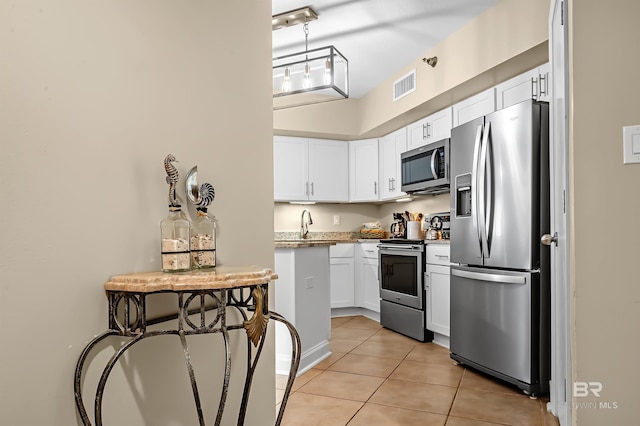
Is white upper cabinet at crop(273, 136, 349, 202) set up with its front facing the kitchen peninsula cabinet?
yes

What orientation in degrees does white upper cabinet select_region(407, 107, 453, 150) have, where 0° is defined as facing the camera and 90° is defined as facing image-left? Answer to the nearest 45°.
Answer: approximately 45°

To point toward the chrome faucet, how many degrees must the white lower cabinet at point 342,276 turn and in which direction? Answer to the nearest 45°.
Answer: approximately 135° to its right

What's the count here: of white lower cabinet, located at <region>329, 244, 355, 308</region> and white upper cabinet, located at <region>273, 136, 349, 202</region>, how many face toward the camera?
2

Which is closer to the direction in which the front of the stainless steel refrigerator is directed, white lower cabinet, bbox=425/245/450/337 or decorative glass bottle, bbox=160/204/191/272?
the decorative glass bottle

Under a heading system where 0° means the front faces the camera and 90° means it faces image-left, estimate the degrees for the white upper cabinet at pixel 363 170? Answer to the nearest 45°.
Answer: approximately 0°

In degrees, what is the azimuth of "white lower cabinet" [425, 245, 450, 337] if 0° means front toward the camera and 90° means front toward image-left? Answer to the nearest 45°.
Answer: approximately 45°
